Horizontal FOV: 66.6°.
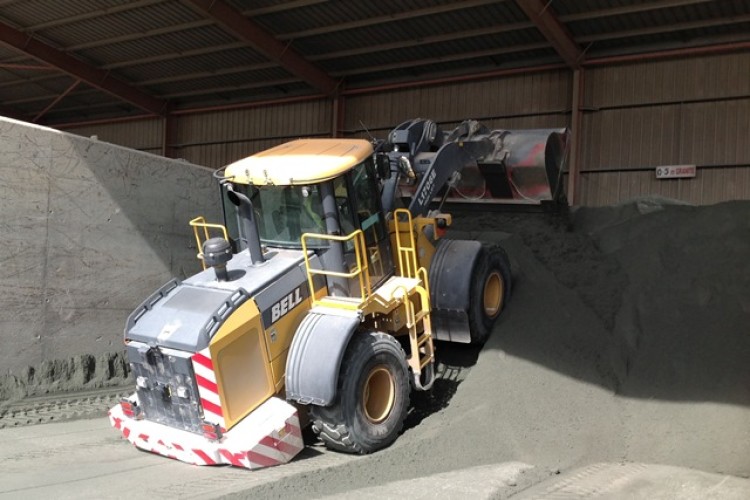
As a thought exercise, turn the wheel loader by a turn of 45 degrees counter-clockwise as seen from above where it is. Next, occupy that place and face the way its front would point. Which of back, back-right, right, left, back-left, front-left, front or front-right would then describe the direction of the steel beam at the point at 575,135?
front-right

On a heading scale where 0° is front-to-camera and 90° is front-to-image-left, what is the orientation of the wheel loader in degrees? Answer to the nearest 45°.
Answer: approximately 225°
